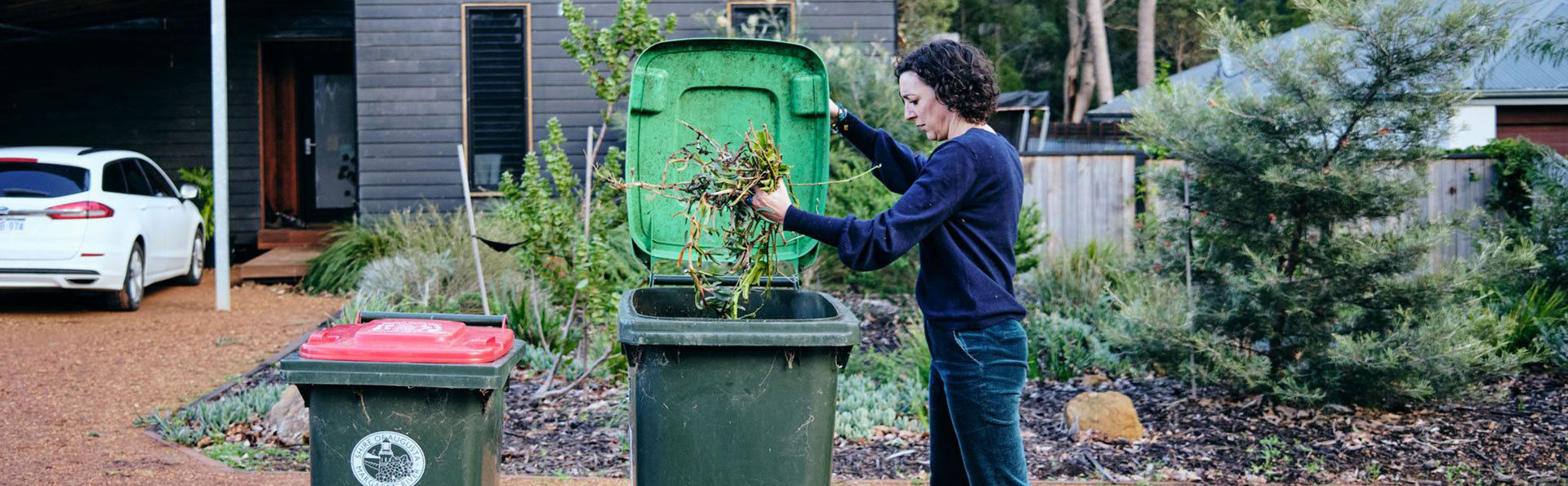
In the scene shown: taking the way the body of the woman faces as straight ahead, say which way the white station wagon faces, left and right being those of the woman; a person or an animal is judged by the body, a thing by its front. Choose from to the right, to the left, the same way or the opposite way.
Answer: to the right

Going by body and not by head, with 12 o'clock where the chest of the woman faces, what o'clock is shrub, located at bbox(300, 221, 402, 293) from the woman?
The shrub is roughly at 2 o'clock from the woman.

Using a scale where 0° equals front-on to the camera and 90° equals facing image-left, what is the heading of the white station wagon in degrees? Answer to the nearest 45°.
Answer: approximately 225°

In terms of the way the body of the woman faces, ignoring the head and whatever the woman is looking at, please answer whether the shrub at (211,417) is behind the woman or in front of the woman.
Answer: in front

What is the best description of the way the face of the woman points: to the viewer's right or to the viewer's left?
to the viewer's left

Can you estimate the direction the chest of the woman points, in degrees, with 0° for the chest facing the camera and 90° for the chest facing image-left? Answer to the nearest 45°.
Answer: approximately 90°

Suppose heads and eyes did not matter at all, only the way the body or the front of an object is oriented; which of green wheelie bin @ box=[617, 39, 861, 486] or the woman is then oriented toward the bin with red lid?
the woman

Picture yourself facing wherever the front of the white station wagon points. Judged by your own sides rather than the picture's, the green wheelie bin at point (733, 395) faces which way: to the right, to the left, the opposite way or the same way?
the opposite way

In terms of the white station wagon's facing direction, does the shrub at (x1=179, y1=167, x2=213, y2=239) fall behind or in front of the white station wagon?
in front

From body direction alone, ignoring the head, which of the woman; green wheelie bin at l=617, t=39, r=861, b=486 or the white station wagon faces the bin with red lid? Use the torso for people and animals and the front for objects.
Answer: the woman

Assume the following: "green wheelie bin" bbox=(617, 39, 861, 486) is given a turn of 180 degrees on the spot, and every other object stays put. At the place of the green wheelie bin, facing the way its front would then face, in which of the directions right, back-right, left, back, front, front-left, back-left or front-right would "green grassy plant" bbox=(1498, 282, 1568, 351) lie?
front-right

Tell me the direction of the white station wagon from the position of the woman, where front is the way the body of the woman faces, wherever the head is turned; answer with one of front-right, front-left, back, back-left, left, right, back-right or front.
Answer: front-right
